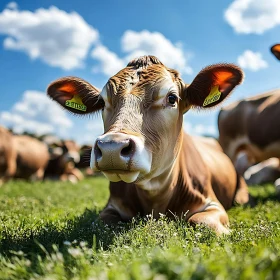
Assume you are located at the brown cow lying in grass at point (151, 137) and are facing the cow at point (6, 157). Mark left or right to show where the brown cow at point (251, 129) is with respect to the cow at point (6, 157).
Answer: right

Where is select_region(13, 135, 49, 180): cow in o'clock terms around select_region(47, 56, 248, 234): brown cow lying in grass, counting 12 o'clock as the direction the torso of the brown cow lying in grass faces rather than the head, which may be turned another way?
The cow is roughly at 4 o'clock from the brown cow lying in grass.

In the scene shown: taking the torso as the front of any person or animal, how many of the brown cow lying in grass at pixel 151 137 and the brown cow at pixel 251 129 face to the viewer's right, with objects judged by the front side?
1

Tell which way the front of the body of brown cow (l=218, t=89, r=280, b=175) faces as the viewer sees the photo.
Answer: to the viewer's right

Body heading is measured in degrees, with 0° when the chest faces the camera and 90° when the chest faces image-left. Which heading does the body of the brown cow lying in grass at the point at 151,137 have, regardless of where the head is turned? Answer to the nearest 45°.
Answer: approximately 45°

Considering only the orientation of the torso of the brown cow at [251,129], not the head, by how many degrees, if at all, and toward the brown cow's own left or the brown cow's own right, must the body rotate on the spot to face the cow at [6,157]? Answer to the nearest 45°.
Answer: approximately 135° to the brown cow's own left

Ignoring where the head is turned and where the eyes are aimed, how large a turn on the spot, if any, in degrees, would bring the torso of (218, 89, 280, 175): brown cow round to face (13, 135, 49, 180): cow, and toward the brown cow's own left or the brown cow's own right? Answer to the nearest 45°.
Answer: approximately 135° to the brown cow's own left
